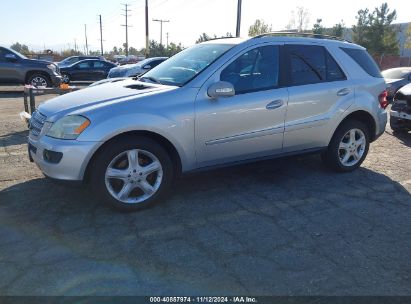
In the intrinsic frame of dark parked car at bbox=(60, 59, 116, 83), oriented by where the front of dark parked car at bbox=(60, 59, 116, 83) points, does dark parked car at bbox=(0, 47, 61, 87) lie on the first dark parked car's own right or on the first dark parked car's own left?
on the first dark parked car's own left

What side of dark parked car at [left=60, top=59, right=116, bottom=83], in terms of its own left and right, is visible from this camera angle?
left

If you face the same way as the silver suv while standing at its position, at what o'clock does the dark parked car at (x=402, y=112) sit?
The dark parked car is roughly at 6 o'clock from the silver suv.

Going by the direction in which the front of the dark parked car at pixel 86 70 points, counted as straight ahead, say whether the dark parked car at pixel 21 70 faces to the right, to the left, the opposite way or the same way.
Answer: the opposite way

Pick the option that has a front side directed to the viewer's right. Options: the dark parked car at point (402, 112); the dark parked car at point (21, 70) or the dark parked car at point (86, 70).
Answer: the dark parked car at point (21, 70)

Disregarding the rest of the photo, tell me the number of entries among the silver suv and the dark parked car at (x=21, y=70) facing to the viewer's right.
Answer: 1

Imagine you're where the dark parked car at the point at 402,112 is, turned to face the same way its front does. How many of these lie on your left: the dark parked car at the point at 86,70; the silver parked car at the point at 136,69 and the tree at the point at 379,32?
0

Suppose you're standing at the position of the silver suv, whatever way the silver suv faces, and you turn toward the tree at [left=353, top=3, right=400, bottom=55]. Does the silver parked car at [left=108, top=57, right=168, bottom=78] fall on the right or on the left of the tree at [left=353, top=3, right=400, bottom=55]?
left

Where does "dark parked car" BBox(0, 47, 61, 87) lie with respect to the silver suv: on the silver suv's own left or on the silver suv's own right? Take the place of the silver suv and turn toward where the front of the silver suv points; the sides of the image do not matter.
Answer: on the silver suv's own right

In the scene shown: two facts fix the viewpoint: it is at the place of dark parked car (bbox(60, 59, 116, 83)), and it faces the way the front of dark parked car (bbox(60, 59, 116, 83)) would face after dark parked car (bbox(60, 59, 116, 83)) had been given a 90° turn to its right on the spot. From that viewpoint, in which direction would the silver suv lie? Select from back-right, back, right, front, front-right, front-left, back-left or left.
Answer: back

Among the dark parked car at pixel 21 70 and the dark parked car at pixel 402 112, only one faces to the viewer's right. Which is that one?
the dark parked car at pixel 21 70

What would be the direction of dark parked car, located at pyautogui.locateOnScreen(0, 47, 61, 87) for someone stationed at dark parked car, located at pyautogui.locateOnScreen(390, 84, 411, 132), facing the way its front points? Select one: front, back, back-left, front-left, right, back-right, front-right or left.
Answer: front-right

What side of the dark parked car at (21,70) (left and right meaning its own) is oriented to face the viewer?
right

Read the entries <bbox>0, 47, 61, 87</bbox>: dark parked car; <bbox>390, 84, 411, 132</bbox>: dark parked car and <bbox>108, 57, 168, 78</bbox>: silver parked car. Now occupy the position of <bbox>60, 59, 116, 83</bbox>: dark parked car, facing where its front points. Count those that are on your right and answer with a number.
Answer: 0

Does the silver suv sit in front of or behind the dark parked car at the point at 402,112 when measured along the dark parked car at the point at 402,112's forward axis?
in front

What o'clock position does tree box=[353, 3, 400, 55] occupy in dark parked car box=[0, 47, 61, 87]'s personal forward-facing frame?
The tree is roughly at 11 o'clock from the dark parked car.

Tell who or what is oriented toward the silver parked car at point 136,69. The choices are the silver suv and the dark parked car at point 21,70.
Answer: the dark parked car at point 21,70
